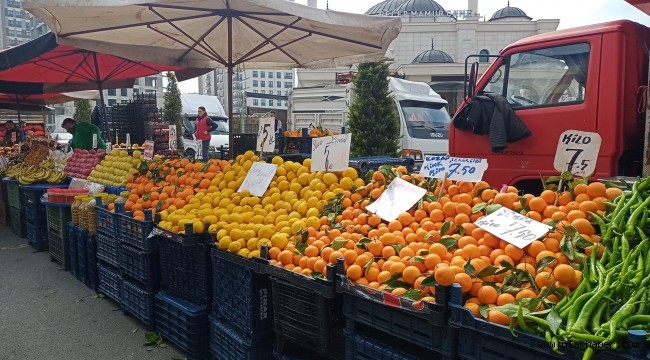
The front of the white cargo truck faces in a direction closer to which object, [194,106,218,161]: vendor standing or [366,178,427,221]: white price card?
the white price card

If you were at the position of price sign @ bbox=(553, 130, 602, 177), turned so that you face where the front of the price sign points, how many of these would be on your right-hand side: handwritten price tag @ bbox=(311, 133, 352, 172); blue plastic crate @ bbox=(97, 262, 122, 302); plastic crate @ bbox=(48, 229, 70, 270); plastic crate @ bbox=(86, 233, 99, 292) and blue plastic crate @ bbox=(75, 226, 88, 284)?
5

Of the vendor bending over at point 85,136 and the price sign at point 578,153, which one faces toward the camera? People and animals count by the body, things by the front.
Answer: the price sign

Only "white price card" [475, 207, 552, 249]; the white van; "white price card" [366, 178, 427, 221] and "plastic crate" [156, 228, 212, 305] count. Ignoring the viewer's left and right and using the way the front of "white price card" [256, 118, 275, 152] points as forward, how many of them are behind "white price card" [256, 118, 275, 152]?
1

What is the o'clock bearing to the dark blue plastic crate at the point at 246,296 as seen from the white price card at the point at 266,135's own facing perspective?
The dark blue plastic crate is roughly at 12 o'clock from the white price card.

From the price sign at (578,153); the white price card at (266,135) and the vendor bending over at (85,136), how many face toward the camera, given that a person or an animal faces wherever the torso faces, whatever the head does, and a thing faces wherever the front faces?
2

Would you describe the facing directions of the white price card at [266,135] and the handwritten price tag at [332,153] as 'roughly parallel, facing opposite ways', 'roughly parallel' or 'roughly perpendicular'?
roughly parallel

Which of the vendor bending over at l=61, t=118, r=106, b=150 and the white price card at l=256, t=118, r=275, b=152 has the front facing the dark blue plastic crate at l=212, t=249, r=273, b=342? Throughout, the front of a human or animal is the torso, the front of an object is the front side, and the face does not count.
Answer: the white price card

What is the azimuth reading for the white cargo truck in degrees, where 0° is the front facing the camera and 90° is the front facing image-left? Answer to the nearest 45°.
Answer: approximately 315°

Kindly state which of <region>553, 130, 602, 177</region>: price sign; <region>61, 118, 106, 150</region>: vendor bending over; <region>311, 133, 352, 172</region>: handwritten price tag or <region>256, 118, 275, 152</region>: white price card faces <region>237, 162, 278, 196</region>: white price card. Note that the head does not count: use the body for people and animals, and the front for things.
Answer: <region>256, 118, 275, 152</region>: white price card

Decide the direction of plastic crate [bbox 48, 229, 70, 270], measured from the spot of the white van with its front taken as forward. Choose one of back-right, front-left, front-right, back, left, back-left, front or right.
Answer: front-right

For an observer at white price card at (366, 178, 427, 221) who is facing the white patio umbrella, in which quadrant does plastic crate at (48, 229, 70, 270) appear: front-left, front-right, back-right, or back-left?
front-left

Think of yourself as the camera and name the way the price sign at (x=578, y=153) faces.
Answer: facing the viewer

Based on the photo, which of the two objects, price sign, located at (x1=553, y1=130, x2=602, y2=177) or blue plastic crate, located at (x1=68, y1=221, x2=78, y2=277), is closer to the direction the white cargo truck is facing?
the price sign

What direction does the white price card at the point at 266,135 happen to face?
toward the camera
